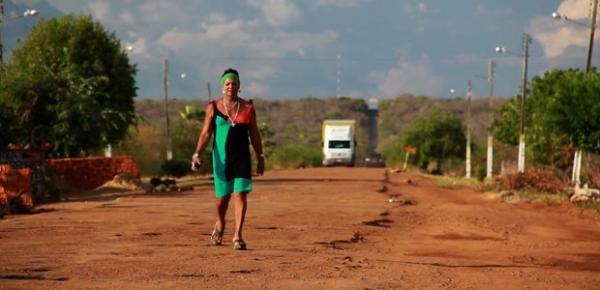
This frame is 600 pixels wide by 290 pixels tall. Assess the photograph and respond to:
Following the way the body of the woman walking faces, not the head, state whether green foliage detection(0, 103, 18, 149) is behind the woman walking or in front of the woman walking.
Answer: behind

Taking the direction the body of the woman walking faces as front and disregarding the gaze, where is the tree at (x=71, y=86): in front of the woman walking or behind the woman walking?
behind

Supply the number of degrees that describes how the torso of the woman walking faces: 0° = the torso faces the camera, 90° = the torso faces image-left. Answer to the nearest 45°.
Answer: approximately 0°
